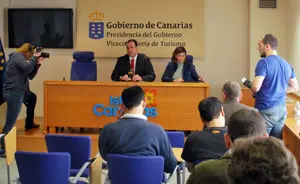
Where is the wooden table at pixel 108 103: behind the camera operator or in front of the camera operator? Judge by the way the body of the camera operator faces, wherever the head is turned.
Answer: in front

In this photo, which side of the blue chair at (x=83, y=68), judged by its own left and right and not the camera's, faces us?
front

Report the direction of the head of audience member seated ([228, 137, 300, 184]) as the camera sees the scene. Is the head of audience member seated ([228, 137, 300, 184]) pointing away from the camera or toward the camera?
away from the camera

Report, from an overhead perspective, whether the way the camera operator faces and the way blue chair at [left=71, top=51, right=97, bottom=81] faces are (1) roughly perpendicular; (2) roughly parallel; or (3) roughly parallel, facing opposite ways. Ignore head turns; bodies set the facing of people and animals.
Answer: roughly perpendicular

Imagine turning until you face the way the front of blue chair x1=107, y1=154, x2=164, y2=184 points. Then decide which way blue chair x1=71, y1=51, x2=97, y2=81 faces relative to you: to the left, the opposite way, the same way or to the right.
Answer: the opposite way

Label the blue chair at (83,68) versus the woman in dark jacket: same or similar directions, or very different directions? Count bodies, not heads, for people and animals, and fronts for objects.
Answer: same or similar directions

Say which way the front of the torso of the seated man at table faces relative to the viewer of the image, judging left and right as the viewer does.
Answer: facing the viewer

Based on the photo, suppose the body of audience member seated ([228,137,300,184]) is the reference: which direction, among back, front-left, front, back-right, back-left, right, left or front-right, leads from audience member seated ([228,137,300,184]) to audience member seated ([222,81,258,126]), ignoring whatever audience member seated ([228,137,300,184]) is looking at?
front

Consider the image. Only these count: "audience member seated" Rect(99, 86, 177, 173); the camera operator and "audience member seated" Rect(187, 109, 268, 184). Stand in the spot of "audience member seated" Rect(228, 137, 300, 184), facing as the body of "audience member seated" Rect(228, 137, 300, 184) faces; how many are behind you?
0

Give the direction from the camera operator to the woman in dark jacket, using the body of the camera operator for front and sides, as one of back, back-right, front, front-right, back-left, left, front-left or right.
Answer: front

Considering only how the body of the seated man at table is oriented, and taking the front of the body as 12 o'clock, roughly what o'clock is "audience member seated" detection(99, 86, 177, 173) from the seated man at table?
The audience member seated is roughly at 12 o'clock from the seated man at table.

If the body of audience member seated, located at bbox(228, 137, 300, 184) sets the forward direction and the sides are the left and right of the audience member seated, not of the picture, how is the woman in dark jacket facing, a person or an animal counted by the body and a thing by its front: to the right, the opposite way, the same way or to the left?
the opposite way

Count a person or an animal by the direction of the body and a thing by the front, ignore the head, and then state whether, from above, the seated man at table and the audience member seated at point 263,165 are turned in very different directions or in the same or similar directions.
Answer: very different directions

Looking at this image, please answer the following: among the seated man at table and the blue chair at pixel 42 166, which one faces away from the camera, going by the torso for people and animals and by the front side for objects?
the blue chair

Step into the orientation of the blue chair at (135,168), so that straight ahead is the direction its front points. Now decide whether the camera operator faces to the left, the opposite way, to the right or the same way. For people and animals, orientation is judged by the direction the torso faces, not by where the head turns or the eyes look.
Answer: to the right

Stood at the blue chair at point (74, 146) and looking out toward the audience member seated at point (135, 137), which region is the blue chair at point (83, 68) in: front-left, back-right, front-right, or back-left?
back-left

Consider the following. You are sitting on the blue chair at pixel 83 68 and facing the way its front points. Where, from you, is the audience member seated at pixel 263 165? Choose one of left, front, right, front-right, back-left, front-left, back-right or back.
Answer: front

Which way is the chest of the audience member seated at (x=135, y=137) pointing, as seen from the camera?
away from the camera

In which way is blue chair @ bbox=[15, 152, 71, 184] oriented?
away from the camera

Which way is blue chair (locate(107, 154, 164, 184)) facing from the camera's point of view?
away from the camera

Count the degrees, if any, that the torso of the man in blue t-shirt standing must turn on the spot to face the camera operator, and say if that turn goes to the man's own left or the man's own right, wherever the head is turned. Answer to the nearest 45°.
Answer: approximately 45° to the man's own left

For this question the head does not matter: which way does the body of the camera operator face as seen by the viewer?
to the viewer's right
